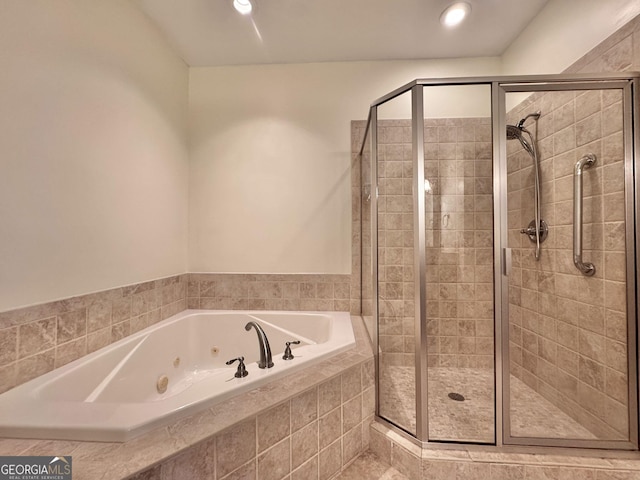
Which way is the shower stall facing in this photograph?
toward the camera

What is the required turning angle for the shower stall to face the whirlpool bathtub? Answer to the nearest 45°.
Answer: approximately 45° to its right
